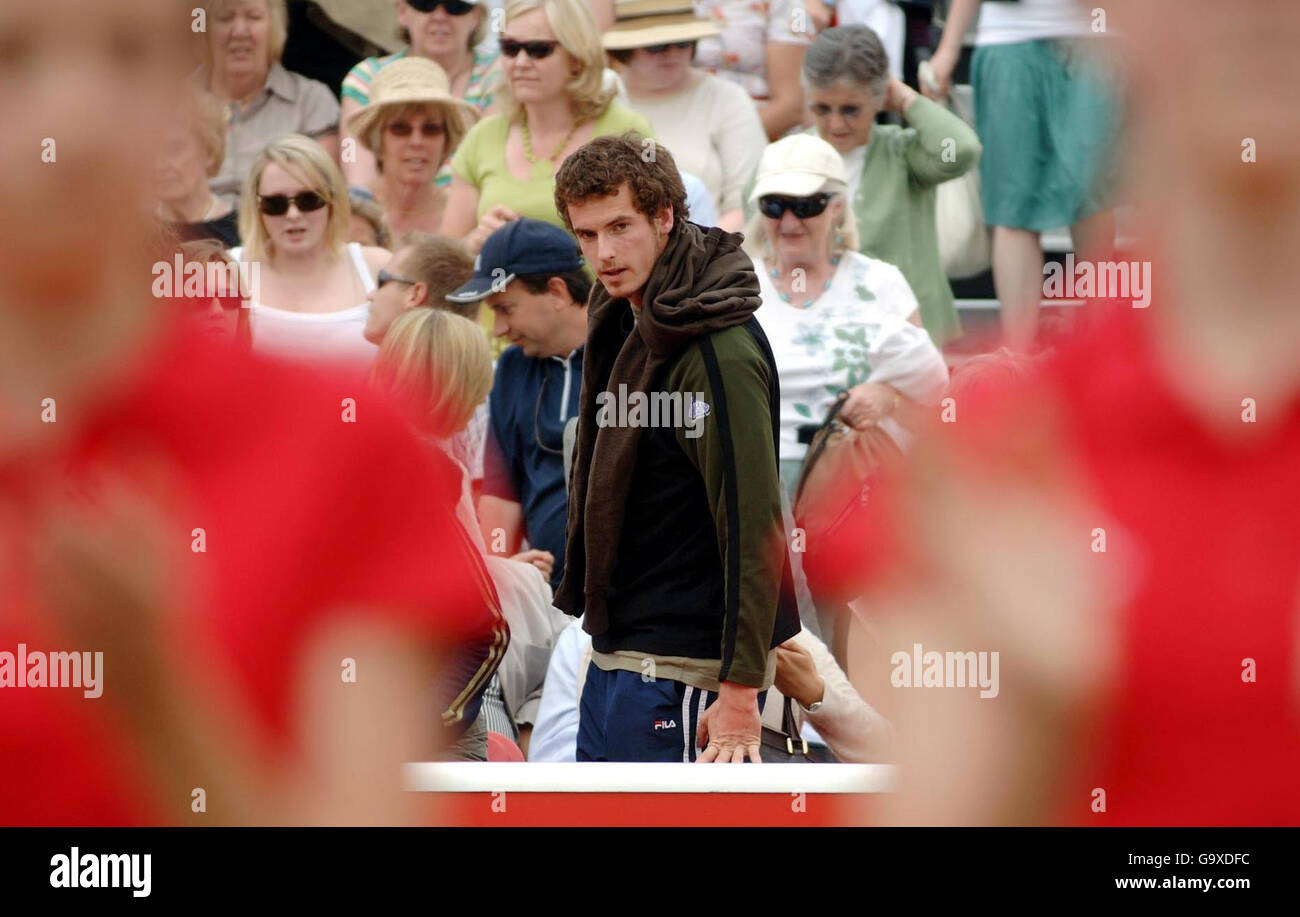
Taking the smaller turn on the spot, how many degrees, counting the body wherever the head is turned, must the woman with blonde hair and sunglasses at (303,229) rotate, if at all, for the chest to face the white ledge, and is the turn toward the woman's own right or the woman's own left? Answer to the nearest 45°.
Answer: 0° — they already face it

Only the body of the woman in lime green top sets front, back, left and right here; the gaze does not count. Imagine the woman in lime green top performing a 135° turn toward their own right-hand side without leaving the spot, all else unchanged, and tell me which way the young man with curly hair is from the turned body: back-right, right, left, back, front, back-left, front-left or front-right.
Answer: back

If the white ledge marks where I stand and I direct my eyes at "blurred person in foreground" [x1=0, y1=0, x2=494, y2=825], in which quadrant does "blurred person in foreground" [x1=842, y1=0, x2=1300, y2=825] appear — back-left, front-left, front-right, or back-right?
front-left

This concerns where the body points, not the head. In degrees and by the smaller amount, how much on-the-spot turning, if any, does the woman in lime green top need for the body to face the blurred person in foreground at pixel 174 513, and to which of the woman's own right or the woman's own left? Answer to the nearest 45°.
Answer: approximately 45° to the woman's own left

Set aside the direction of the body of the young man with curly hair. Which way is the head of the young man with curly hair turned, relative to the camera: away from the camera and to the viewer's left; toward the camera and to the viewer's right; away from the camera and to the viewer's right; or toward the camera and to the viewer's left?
toward the camera and to the viewer's left

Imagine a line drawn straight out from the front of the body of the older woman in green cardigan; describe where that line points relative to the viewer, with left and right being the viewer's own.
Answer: facing the viewer and to the left of the viewer

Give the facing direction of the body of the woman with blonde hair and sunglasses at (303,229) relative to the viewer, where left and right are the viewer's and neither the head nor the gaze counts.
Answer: facing the viewer

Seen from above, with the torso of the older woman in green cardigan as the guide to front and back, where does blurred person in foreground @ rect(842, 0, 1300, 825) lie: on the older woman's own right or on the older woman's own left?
on the older woman's own left

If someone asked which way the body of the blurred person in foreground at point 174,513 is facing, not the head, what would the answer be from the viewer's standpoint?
toward the camera

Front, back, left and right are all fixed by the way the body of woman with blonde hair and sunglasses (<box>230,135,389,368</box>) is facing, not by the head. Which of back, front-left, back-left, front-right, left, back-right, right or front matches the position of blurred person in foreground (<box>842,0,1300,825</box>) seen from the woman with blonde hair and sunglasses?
front
